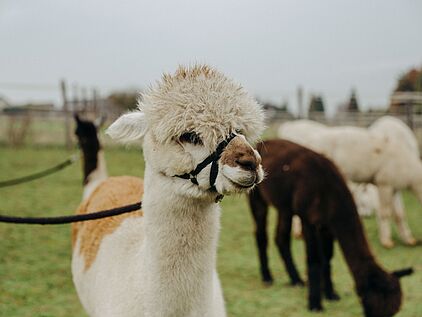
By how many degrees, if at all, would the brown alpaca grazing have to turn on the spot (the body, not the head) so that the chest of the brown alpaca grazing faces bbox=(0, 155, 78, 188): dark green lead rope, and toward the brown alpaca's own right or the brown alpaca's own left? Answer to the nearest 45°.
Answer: approximately 135° to the brown alpaca's own right

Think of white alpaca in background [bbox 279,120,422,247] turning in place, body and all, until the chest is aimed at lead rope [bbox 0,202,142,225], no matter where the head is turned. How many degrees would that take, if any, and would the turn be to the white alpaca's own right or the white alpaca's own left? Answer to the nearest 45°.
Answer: approximately 90° to the white alpaca's own left

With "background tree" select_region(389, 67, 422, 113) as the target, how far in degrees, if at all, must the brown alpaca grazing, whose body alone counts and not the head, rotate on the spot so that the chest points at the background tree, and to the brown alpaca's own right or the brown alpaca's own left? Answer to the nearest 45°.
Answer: approximately 135° to the brown alpaca's own left

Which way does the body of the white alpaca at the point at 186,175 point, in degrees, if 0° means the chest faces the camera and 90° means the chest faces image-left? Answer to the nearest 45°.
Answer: approximately 315°
